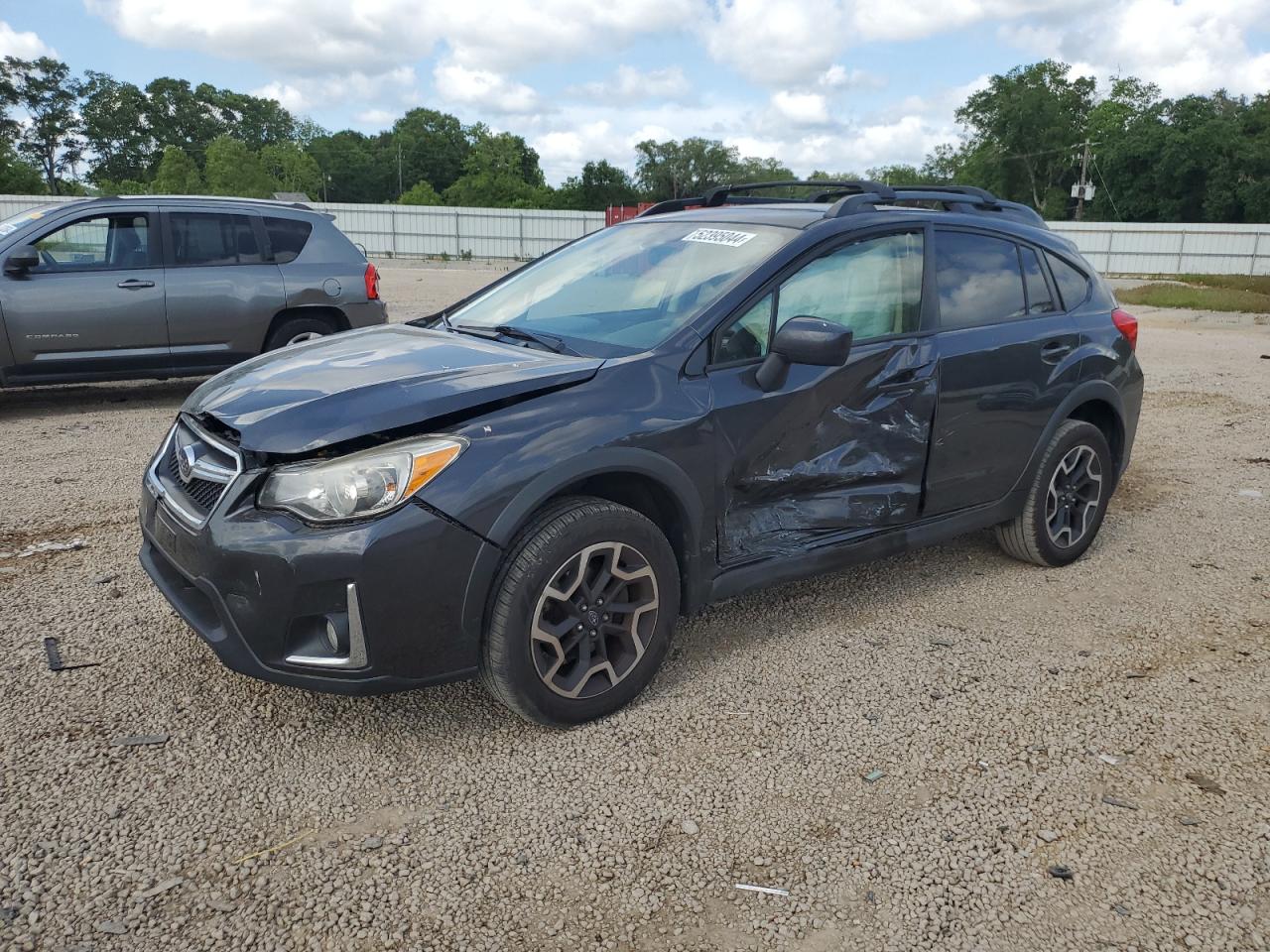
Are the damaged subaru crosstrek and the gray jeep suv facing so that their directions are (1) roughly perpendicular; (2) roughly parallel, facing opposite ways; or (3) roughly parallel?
roughly parallel

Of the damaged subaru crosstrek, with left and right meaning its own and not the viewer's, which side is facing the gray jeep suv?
right

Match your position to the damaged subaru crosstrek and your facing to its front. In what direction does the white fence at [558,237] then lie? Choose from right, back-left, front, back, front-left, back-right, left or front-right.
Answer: back-right

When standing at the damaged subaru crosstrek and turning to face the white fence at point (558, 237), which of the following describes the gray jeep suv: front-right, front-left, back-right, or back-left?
front-left

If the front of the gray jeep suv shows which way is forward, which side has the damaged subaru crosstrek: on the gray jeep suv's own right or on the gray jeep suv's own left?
on the gray jeep suv's own left

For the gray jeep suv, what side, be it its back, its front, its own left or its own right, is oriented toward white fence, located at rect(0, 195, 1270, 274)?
right

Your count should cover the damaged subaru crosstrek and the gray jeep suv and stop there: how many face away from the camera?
0

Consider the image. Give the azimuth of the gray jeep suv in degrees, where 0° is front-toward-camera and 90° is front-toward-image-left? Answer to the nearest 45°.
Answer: approximately 90°

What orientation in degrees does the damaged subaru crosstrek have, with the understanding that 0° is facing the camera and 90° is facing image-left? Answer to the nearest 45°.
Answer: approximately 45°
